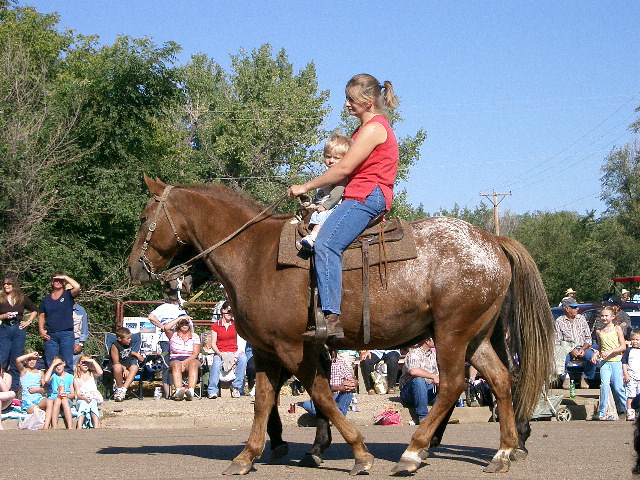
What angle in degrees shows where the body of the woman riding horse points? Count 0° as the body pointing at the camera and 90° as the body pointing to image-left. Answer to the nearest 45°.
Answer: approximately 90°

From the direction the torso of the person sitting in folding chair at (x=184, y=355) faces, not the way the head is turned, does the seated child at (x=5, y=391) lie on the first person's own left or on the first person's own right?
on the first person's own right

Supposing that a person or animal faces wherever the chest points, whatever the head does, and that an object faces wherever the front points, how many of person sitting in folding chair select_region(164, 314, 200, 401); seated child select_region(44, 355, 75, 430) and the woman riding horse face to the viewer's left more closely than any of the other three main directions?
1

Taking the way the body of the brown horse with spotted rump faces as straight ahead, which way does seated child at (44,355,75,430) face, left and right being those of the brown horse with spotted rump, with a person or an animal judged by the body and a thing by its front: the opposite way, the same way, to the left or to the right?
to the left

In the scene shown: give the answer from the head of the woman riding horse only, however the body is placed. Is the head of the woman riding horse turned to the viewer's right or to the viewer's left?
to the viewer's left

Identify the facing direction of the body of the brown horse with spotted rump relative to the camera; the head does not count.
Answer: to the viewer's left

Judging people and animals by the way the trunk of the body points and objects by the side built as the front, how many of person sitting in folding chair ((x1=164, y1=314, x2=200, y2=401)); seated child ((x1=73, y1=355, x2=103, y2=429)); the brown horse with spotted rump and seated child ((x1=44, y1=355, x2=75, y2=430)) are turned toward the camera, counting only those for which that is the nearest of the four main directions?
3

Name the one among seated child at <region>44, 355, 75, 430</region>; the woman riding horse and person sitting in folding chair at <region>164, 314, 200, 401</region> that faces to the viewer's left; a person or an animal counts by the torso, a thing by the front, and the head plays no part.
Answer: the woman riding horse

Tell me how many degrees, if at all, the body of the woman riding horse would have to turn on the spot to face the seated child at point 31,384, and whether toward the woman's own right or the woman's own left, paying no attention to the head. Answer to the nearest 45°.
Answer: approximately 45° to the woman's own right
